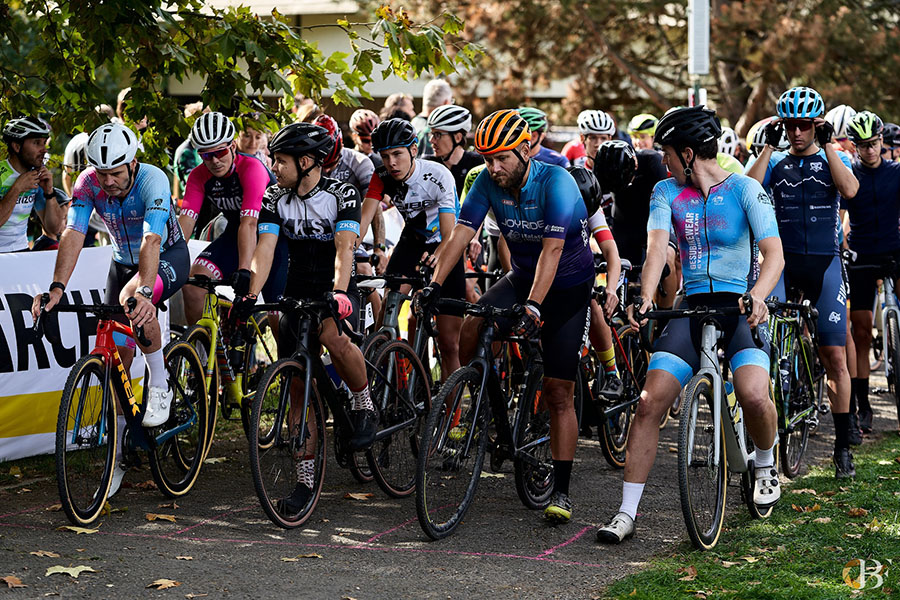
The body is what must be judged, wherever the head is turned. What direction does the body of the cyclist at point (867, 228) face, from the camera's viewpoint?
toward the camera

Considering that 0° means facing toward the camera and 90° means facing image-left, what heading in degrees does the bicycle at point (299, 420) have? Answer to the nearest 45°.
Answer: approximately 45°

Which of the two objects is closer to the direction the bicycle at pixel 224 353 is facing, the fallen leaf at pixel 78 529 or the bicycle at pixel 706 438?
the fallen leaf

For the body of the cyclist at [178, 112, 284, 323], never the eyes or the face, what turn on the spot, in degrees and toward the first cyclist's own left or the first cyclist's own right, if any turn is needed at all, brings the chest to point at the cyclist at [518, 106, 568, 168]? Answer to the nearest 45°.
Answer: approximately 135° to the first cyclist's own left

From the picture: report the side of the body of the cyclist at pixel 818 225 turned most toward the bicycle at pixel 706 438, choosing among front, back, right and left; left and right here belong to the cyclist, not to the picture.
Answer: front

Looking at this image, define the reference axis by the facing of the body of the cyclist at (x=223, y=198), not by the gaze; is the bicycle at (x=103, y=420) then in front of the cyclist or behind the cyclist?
in front

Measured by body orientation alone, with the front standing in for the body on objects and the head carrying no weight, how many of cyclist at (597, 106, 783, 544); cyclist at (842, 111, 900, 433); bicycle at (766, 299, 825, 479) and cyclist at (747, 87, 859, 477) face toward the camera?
4

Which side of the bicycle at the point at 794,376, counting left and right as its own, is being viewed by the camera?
front

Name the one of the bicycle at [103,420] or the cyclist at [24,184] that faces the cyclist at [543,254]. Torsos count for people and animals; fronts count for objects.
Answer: the cyclist at [24,184]

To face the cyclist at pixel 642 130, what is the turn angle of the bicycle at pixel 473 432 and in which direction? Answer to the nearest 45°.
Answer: approximately 135° to its right

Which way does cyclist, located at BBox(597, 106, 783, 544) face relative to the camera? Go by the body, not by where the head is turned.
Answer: toward the camera

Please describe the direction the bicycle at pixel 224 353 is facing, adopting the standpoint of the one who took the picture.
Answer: facing the viewer and to the left of the viewer

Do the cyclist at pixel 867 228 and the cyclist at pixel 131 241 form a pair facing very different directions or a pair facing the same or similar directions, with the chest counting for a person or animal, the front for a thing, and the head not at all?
same or similar directions
